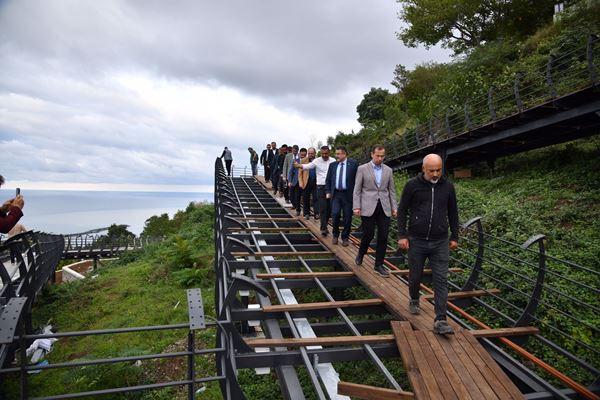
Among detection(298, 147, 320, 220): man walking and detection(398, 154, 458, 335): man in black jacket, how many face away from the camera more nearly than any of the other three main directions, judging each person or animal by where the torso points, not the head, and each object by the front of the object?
0

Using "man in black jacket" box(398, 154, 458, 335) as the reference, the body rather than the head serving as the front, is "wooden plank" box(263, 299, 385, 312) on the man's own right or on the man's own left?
on the man's own right

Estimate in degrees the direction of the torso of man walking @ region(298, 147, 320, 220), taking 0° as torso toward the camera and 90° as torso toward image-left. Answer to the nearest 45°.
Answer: approximately 315°

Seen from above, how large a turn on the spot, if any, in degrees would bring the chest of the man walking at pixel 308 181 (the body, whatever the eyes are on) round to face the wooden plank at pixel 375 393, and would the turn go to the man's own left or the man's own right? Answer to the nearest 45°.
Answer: approximately 45° to the man's own right

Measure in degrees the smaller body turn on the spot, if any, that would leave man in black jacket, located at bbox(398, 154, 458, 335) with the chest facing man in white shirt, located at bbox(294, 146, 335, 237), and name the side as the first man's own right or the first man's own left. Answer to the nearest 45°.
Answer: approximately 135° to the first man's own right

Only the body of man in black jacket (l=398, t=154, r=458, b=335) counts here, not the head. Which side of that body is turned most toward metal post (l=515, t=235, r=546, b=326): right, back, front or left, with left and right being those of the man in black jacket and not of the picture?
left

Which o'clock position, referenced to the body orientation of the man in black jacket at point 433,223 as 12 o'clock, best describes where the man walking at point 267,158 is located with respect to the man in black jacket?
The man walking is roughly at 5 o'clock from the man in black jacket.

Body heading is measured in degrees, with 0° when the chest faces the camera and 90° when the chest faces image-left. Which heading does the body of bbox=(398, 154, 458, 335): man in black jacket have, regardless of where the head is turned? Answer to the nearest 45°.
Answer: approximately 0°

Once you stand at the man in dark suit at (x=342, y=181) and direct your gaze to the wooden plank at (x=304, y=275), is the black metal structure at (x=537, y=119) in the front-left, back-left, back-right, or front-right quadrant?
back-left

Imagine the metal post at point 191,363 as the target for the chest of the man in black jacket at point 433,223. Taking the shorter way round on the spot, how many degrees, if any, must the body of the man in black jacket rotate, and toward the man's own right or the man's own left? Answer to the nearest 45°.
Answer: approximately 45° to the man's own right
